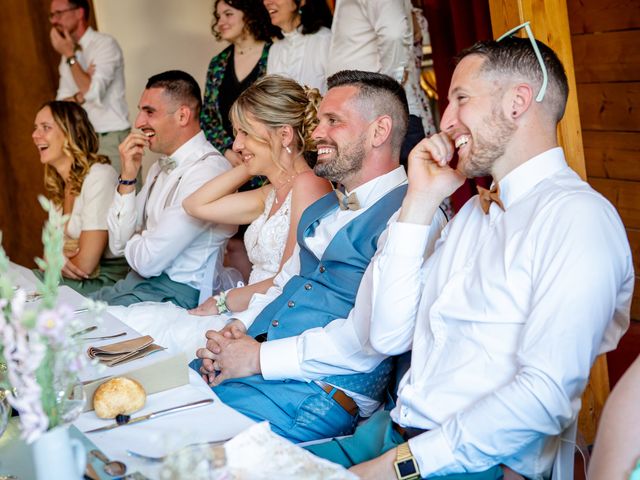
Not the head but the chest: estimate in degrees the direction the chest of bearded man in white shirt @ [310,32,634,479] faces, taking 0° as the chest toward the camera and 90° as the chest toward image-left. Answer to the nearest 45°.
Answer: approximately 45°

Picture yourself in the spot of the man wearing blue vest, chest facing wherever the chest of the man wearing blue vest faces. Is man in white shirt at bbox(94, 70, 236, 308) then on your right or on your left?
on your right

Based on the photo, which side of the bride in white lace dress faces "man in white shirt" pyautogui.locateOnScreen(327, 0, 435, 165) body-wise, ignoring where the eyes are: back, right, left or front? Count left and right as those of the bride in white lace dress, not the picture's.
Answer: back

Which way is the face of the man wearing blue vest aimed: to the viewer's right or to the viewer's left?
to the viewer's left
